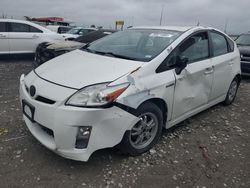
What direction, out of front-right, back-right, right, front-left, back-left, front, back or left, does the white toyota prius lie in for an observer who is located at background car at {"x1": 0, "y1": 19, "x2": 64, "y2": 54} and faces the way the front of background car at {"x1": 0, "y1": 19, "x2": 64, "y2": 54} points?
left

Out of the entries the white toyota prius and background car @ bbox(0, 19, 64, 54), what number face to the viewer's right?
0

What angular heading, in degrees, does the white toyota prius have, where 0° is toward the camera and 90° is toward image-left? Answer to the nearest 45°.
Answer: approximately 45°

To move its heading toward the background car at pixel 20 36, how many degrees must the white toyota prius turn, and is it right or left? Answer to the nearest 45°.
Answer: approximately 90° to its right

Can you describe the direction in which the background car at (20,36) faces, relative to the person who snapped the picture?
facing to the left of the viewer
